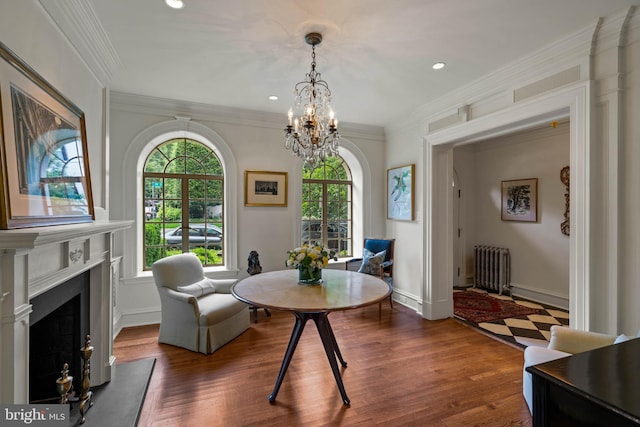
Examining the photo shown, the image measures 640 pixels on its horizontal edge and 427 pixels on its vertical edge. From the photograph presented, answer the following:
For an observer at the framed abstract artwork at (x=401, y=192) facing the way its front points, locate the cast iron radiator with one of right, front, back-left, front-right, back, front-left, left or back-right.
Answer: back

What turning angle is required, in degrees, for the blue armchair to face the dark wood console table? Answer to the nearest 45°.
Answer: approximately 45° to its left

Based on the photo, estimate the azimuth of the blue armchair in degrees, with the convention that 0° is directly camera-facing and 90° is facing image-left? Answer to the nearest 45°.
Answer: approximately 45°

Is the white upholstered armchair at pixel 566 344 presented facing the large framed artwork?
yes

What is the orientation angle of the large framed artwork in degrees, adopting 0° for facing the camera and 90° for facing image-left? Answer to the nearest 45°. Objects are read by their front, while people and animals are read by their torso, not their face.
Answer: approximately 315°

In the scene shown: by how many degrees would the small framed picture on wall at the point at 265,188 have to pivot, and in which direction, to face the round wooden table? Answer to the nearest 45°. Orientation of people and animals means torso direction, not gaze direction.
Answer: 0° — it already faces it

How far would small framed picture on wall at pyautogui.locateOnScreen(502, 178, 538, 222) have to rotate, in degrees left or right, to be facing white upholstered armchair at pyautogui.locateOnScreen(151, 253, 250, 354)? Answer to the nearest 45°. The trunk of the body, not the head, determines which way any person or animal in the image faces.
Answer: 0° — it already faces it

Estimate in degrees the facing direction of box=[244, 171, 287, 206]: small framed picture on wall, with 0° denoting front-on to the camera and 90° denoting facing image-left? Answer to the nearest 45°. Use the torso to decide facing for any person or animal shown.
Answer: approximately 0°

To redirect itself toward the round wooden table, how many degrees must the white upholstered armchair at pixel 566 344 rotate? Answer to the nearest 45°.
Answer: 0° — it already faces it

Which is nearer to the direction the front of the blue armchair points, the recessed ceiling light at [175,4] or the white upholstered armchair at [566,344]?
the recessed ceiling light
